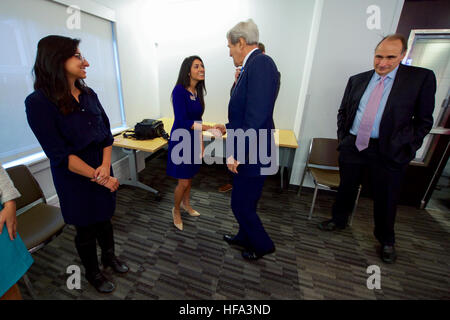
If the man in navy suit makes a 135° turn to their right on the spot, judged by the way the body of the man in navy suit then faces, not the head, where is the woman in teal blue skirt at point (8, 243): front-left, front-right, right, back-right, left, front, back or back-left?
back

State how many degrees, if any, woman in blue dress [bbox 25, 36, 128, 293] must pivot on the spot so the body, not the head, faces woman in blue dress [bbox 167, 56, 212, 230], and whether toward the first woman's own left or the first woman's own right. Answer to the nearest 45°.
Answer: approximately 45° to the first woman's own left

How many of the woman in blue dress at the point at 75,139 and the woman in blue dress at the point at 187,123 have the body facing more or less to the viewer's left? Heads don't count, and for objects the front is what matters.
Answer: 0

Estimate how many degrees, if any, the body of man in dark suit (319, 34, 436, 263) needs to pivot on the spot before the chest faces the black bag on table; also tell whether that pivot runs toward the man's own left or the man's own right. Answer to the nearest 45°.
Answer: approximately 45° to the man's own right

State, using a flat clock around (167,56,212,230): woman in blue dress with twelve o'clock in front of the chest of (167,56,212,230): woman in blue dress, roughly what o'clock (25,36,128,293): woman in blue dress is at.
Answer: (25,36,128,293): woman in blue dress is roughly at 3 o'clock from (167,56,212,230): woman in blue dress.

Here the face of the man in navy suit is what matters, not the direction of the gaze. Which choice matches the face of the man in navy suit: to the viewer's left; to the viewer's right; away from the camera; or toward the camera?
to the viewer's left

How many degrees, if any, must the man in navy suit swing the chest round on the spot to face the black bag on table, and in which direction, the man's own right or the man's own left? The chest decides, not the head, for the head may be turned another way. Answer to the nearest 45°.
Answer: approximately 45° to the man's own right

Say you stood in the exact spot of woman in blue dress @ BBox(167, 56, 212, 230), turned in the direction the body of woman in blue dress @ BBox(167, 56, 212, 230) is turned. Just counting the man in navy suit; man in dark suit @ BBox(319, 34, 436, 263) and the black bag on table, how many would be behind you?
1

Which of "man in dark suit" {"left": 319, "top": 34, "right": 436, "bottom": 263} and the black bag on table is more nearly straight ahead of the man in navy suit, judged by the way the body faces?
the black bag on table

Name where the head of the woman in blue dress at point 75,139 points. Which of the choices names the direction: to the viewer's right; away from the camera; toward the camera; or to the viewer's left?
to the viewer's right

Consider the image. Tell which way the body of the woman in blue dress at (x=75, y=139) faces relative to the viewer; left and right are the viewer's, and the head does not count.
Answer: facing the viewer and to the right of the viewer

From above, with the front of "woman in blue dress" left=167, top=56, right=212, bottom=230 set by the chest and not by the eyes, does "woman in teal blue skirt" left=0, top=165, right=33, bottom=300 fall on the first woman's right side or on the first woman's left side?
on the first woman's right side

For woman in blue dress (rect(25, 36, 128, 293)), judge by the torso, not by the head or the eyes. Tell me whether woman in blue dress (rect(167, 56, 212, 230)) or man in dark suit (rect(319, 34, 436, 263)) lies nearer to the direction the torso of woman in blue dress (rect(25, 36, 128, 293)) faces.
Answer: the man in dark suit

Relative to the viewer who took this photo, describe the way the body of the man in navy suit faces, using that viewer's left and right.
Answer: facing to the left of the viewer

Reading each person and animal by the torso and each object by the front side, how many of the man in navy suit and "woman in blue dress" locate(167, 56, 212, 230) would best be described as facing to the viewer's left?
1
